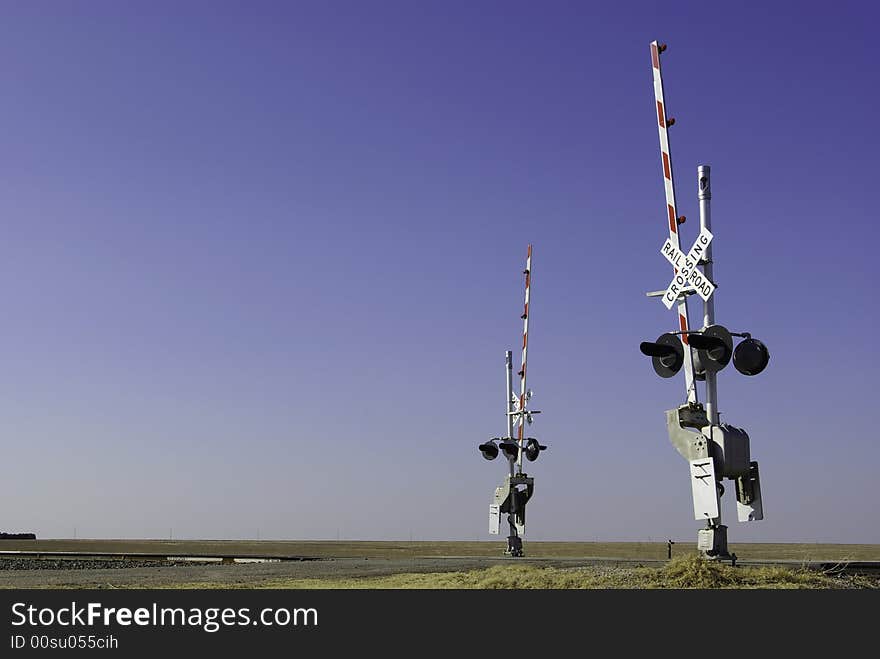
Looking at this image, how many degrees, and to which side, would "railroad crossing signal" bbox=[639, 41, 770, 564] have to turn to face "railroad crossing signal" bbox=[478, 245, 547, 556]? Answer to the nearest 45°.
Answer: approximately 90° to its right

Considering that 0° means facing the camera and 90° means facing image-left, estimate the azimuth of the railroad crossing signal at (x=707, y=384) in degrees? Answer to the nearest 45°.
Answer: approximately 45°
